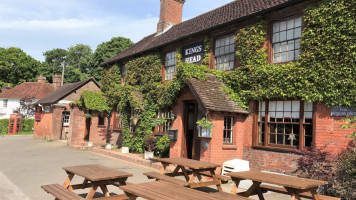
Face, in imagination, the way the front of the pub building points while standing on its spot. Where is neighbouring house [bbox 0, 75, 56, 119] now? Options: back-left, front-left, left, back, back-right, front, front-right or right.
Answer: right

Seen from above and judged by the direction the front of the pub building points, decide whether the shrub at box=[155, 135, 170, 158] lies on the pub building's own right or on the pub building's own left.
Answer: on the pub building's own right

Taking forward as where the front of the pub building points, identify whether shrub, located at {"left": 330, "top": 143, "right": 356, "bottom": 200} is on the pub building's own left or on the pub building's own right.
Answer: on the pub building's own left

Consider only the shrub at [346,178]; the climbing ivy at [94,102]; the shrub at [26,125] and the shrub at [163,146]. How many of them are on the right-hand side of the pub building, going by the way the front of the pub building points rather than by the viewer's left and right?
3

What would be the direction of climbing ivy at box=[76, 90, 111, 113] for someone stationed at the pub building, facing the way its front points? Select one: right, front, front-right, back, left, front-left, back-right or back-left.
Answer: right

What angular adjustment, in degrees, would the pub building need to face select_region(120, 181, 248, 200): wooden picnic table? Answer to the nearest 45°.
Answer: approximately 45° to its left

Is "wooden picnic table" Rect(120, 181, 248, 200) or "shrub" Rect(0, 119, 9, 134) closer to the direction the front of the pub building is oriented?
the wooden picnic table

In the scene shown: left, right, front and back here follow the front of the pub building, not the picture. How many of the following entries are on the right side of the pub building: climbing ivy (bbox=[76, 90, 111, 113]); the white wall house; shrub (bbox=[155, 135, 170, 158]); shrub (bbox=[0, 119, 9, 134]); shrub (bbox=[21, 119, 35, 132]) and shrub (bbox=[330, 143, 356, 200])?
5

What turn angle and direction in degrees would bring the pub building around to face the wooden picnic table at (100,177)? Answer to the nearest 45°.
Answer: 0° — it already faces it

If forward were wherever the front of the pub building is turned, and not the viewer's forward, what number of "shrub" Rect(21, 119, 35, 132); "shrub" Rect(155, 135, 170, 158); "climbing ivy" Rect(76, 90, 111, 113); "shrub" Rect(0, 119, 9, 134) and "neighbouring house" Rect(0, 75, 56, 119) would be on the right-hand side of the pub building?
5

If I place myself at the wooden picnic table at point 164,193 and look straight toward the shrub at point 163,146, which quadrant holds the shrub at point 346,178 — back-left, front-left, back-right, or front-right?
front-right

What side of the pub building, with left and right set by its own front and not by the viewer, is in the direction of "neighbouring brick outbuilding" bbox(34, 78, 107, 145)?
right

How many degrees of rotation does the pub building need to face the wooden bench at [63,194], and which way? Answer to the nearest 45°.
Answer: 0° — it already faces it

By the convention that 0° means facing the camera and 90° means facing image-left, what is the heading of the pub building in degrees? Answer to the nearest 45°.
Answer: approximately 45°

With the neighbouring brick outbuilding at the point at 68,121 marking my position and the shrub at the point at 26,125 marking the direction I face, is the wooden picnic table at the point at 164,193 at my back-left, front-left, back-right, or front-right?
back-left

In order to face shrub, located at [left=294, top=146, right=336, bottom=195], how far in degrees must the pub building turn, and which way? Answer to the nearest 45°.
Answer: approximately 90° to its left
